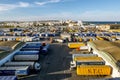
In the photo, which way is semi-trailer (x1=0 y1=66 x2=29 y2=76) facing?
to the viewer's right

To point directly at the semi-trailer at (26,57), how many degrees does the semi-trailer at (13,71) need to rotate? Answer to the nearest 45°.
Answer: approximately 90° to its left

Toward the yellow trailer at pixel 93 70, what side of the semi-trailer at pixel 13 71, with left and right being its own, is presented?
front

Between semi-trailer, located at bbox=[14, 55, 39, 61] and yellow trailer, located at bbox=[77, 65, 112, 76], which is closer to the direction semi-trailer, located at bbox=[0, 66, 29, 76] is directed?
the yellow trailer

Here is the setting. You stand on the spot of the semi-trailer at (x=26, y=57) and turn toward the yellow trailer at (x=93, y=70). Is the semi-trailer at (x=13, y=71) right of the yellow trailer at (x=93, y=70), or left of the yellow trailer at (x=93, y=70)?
right
